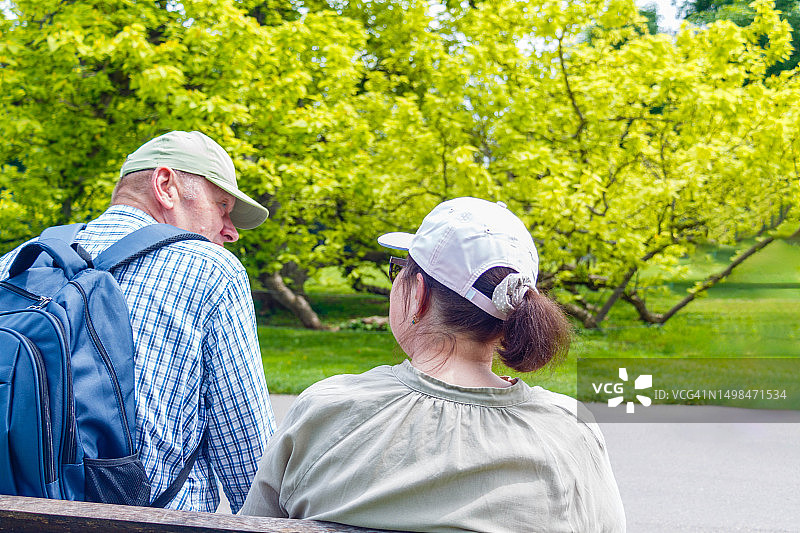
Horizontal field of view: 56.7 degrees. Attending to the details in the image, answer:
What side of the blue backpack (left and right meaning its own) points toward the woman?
left

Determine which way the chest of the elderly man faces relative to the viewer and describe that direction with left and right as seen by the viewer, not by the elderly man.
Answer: facing away from the viewer and to the right of the viewer

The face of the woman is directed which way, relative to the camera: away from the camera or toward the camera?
away from the camera

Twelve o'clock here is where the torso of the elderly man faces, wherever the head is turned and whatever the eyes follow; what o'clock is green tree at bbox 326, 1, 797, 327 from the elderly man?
The green tree is roughly at 12 o'clock from the elderly man.

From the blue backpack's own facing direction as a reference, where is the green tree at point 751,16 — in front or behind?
behind

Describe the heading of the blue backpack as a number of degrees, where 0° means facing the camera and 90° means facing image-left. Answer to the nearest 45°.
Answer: approximately 45°

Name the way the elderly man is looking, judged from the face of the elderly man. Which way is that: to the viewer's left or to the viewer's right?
to the viewer's right
